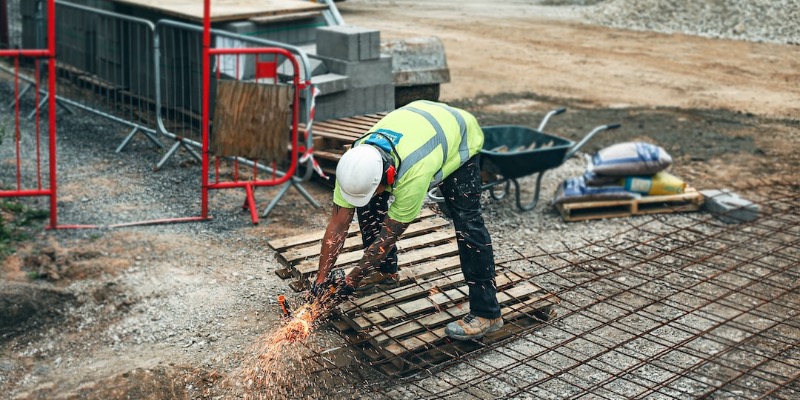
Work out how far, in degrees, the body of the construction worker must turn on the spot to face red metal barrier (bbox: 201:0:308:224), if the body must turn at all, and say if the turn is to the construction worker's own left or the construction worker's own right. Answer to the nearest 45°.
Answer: approximately 90° to the construction worker's own right

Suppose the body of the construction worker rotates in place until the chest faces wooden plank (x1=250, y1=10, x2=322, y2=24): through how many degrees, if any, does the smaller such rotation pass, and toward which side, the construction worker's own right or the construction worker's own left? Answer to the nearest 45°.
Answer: approximately 135° to the construction worker's own right

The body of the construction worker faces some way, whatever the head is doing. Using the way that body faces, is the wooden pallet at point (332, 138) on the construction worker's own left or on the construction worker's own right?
on the construction worker's own right

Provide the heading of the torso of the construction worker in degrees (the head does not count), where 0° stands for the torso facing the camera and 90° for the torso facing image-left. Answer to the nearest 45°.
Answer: approximately 45°

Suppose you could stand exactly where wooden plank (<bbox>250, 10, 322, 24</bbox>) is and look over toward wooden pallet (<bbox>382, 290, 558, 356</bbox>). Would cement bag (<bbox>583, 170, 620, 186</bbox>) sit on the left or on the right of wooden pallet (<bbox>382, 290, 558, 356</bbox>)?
left

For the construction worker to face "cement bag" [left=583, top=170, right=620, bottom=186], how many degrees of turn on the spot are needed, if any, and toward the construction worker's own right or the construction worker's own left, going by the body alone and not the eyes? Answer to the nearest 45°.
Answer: approximately 180°

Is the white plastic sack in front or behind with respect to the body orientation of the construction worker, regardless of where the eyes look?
behind

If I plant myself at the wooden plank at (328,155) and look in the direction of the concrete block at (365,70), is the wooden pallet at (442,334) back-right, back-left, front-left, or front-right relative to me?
back-right

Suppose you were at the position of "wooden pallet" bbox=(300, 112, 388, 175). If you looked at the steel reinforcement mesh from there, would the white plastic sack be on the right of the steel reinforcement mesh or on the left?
left
